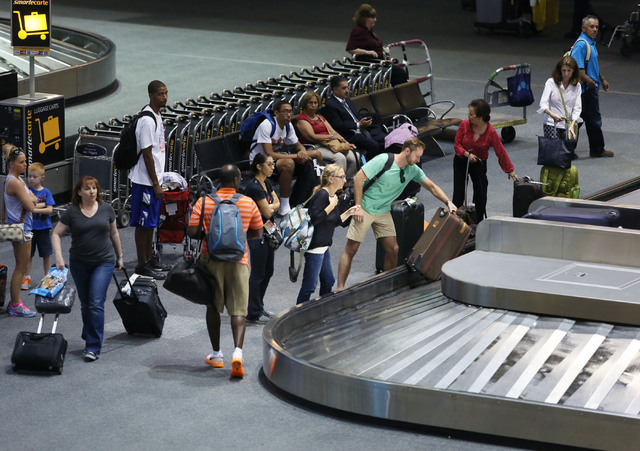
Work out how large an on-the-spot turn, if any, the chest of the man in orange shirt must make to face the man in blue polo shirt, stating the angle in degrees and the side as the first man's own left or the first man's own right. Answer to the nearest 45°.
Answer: approximately 45° to the first man's own right

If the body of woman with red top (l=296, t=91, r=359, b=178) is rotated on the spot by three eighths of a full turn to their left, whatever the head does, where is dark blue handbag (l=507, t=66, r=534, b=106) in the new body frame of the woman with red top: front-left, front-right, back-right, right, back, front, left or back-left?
front-right

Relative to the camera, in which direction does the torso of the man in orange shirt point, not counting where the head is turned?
away from the camera

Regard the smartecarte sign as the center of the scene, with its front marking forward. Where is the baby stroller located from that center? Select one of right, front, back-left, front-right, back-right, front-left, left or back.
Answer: front-left

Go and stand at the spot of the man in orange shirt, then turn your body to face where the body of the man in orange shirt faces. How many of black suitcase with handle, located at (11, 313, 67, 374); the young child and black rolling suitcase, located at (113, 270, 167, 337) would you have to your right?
0

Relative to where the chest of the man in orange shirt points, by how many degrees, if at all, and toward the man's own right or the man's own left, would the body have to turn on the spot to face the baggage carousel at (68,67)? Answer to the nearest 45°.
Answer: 0° — they already face it

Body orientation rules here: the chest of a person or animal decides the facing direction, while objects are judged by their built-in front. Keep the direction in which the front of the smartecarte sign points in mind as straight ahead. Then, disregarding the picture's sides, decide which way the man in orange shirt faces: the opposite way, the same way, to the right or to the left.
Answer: the opposite way

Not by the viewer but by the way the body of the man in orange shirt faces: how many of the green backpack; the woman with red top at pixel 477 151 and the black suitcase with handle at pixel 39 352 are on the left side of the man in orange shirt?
1

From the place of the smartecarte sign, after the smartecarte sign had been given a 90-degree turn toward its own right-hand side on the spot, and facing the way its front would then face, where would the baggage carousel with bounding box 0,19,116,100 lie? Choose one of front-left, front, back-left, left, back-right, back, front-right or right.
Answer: right

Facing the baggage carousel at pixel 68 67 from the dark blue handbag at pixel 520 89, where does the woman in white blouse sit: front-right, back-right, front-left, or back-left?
back-left

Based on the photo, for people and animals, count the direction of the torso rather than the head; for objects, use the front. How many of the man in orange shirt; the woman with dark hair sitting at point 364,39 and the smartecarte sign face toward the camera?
1

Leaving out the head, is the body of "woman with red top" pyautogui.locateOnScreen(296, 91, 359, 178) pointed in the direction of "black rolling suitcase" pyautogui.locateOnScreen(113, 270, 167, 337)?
no

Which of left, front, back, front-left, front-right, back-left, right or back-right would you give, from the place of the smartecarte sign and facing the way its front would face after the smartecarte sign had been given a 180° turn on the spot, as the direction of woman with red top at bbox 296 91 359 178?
right

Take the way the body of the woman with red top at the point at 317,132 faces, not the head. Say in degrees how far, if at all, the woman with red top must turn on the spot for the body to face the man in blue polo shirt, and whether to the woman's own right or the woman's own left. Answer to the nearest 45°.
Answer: approximately 90° to the woman's own left

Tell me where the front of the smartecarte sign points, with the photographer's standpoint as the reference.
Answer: facing the viewer
